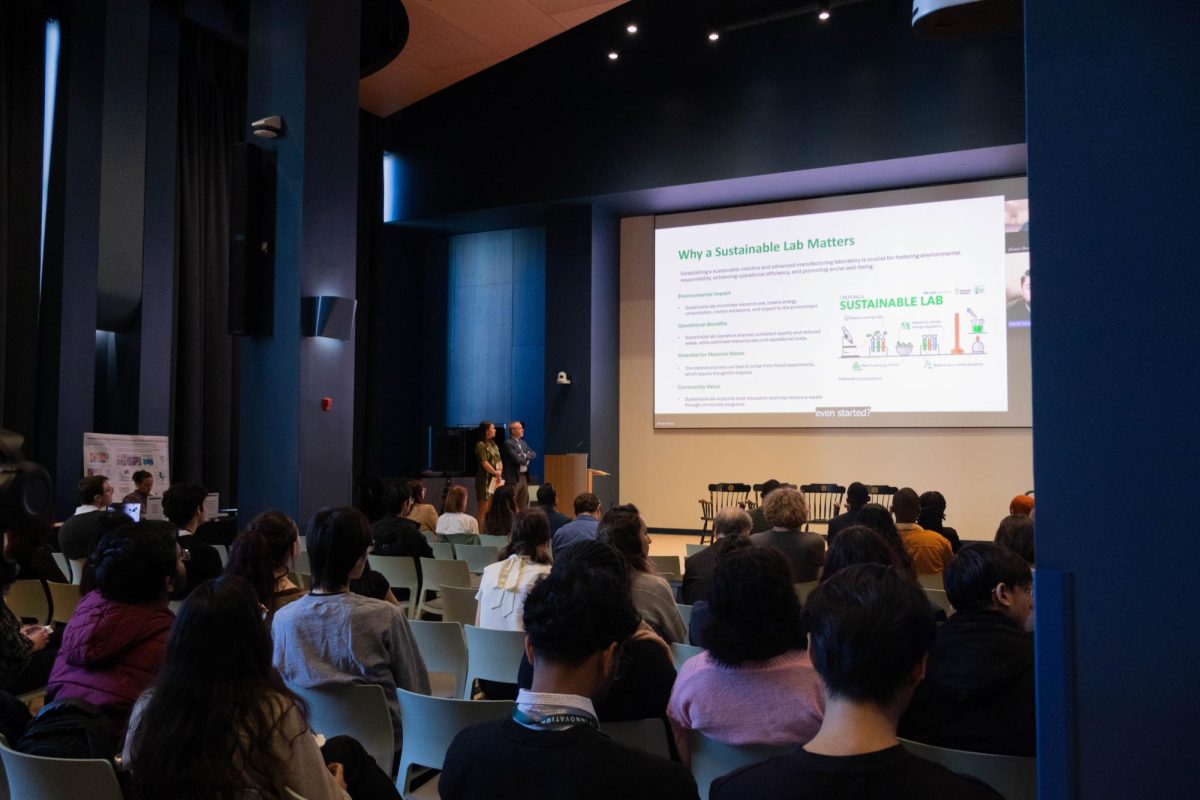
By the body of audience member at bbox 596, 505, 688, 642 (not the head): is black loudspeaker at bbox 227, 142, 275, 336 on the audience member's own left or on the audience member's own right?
on the audience member's own left

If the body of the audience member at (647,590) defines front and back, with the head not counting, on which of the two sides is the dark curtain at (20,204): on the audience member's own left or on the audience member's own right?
on the audience member's own left

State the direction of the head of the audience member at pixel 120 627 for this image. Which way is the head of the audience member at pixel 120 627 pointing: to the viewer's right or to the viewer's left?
to the viewer's right

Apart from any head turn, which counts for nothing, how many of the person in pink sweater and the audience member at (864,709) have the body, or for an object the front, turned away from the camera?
2

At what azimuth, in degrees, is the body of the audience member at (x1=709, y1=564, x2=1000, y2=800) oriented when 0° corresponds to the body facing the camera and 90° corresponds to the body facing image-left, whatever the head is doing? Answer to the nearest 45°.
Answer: approximately 180°

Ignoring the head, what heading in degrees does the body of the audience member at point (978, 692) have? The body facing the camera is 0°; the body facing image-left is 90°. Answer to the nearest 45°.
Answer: approximately 225°

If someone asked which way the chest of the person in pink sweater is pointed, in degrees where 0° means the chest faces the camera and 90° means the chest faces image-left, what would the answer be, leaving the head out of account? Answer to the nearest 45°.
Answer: approximately 180°

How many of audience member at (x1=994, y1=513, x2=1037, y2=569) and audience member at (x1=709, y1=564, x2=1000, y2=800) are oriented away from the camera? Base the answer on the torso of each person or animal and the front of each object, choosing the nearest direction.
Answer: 2

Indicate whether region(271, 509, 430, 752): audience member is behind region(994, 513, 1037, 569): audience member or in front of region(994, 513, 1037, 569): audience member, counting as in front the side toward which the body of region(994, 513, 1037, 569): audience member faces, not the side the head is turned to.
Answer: behind

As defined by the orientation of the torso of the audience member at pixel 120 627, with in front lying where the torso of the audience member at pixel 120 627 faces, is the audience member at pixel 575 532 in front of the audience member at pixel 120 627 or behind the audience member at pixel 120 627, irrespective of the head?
in front

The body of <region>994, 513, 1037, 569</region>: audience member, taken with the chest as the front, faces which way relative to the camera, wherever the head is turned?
away from the camera

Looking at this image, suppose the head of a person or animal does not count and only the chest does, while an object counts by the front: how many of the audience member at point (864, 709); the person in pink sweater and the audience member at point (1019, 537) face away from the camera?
3

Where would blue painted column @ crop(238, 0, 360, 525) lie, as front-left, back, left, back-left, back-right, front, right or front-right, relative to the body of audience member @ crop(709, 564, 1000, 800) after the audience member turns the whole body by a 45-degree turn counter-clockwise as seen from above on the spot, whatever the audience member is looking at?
front

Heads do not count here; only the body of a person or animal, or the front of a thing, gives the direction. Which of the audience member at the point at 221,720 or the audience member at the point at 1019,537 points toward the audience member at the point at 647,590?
the audience member at the point at 221,720

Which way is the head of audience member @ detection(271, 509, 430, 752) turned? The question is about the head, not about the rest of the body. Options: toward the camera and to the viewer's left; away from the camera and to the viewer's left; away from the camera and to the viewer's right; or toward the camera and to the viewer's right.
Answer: away from the camera and to the viewer's right

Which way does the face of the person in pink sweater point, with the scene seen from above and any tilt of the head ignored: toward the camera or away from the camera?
away from the camera
